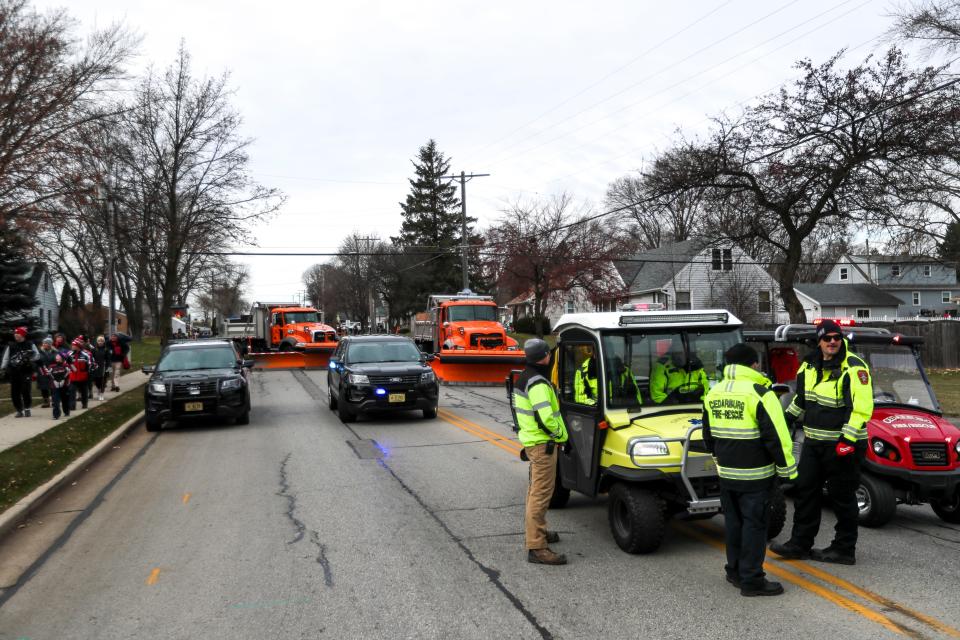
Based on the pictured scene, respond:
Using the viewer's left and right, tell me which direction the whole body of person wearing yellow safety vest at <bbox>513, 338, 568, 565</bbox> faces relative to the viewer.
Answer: facing to the right of the viewer

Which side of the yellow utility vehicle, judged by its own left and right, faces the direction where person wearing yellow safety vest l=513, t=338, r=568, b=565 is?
right

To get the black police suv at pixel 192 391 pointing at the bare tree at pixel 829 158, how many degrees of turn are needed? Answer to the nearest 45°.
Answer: approximately 90° to its left

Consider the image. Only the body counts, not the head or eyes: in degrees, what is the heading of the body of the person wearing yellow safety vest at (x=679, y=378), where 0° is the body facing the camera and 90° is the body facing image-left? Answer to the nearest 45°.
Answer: approximately 315°

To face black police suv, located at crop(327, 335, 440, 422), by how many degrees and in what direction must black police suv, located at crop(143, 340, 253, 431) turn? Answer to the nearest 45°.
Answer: approximately 90° to its left

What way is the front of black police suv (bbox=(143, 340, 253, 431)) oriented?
toward the camera

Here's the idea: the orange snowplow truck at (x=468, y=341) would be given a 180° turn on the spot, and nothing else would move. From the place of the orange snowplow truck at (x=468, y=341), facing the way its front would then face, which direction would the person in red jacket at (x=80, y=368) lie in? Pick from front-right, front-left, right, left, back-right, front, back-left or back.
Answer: left

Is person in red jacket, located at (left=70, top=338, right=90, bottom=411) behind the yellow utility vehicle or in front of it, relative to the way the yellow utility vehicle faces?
behind

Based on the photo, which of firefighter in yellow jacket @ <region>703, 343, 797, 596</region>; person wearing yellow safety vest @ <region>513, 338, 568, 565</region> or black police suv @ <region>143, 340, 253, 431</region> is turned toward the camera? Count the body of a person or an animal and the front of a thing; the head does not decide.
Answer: the black police suv

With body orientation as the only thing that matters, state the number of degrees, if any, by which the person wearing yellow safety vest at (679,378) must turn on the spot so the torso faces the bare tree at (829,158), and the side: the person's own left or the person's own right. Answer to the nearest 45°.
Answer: approximately 135° to the person's own left

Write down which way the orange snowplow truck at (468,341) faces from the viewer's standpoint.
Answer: facing the viewer and to the right of the viewer

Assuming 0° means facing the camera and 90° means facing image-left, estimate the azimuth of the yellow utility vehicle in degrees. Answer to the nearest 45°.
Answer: approximately 315°

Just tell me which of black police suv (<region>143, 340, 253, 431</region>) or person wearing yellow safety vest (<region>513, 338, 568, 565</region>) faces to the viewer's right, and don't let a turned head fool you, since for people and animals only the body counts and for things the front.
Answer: the person wearing yellow safety vest

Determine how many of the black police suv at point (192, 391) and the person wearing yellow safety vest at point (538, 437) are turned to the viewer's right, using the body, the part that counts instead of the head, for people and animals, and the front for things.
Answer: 1

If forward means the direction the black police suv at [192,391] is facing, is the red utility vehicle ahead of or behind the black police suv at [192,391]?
ahead

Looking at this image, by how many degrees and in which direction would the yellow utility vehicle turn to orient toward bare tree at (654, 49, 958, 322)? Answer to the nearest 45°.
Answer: approximately 135° to its left
